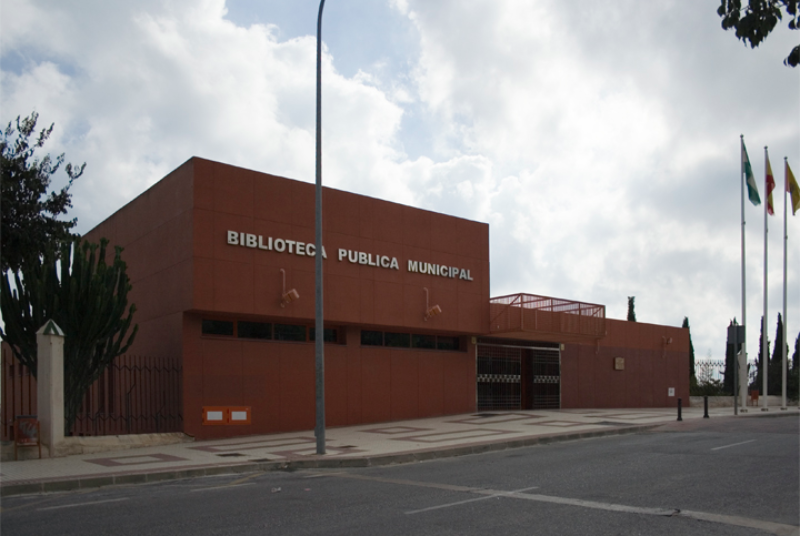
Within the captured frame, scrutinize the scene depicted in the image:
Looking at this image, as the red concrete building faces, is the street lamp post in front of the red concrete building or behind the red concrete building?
in front

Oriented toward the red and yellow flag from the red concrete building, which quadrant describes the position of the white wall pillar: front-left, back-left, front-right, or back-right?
back-right

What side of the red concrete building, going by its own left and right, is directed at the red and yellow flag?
left

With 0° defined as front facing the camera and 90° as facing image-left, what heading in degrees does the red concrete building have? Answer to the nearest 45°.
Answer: approximately 315°

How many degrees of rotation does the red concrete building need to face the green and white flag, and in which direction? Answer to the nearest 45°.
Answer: approximately 90° to its left
